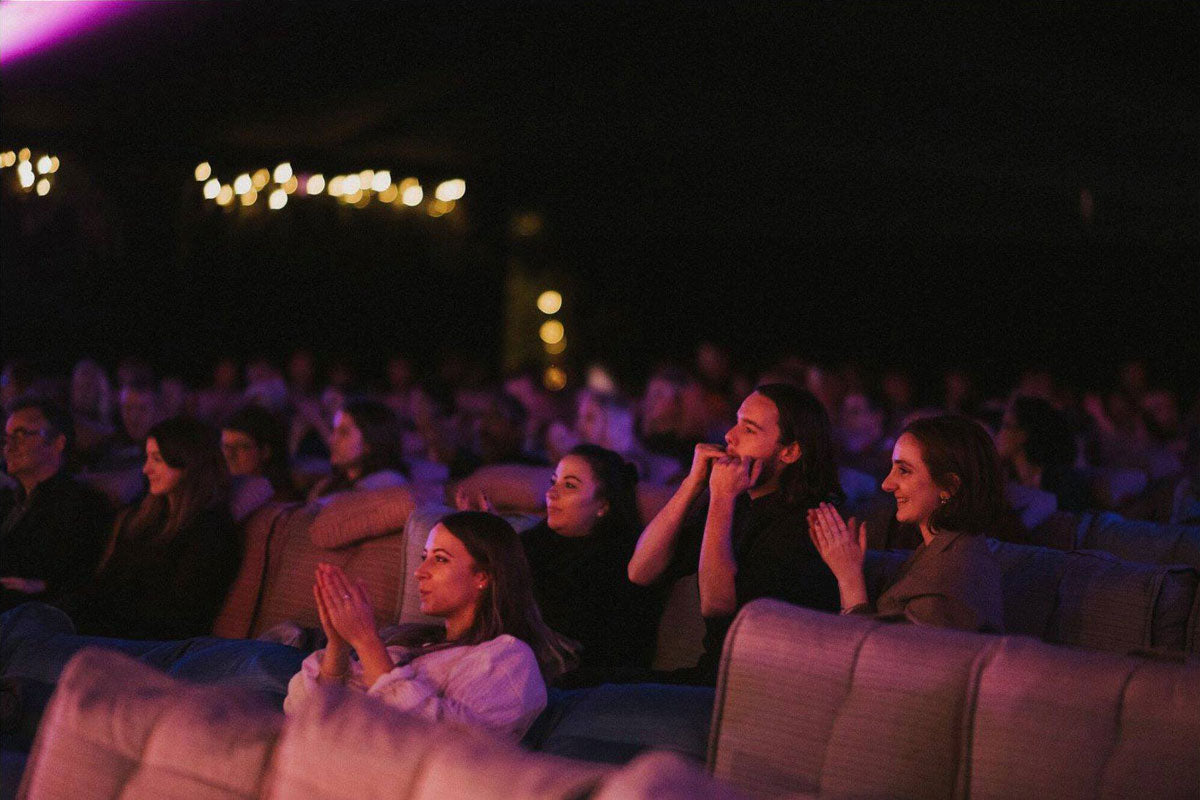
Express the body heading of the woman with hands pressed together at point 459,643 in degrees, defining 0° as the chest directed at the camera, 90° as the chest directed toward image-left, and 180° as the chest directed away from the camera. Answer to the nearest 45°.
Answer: approximately 90°

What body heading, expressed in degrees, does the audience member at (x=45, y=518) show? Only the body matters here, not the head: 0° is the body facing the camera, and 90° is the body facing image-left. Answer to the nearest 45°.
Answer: approximately 45°

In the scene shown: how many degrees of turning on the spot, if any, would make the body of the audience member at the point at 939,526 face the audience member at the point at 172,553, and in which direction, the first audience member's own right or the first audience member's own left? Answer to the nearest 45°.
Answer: approximately 45° to the first audience member's own right

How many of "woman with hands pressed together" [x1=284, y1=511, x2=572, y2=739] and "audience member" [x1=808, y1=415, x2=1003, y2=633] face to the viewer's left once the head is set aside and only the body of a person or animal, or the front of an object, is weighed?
2

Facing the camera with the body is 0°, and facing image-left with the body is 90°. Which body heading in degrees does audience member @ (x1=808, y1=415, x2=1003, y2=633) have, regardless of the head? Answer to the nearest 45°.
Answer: approximately 90°

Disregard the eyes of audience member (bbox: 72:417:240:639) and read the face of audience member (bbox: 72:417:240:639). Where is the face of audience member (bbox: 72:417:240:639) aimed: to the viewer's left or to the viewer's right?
to the viewer's left

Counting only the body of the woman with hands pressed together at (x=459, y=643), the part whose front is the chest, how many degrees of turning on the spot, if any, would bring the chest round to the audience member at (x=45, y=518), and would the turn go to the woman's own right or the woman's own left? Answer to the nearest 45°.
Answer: approximately 45° to the woman's own right

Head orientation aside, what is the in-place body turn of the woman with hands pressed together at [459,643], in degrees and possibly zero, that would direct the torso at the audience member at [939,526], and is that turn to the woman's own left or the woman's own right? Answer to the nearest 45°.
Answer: approximately 180°

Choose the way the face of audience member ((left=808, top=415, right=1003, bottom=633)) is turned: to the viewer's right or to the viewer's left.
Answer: to the viewer's left
